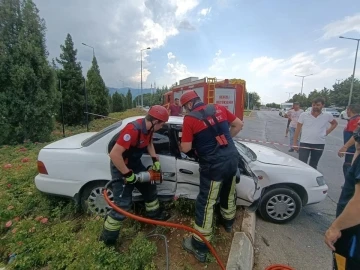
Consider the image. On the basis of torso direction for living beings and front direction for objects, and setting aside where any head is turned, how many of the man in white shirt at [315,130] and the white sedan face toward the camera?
1

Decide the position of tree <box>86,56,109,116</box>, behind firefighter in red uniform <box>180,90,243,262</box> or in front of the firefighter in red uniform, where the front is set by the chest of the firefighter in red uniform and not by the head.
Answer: in front

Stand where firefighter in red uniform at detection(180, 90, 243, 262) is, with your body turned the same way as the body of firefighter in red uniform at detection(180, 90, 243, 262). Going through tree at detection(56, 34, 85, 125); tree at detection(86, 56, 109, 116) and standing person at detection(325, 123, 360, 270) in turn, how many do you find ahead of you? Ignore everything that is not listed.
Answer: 2

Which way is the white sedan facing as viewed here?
to the viewer's right

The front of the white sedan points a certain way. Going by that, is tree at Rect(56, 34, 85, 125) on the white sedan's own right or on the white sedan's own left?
on the white sedan's own left

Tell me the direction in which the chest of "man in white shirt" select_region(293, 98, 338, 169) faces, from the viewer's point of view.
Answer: toward the camera

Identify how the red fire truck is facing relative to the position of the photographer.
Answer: facing away from the viewer and to the left of the viewer

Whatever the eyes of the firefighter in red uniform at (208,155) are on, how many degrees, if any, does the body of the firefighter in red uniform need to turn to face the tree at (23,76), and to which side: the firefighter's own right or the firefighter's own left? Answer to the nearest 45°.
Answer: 0° — they already face it

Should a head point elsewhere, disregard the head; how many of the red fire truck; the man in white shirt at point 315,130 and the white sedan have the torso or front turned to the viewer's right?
1

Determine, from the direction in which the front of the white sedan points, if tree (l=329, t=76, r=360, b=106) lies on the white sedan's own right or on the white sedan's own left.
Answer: on the white sedan's own left

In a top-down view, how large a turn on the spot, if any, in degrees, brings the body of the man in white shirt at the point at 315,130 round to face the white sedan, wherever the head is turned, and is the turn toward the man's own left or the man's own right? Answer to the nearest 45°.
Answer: approximately 45° to the man's own right

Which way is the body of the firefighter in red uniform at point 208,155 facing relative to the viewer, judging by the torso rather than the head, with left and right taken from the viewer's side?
facing away from the viewer and to the left of the viewer

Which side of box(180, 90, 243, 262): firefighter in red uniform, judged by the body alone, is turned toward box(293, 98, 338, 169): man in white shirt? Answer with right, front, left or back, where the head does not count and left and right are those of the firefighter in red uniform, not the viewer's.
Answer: right
